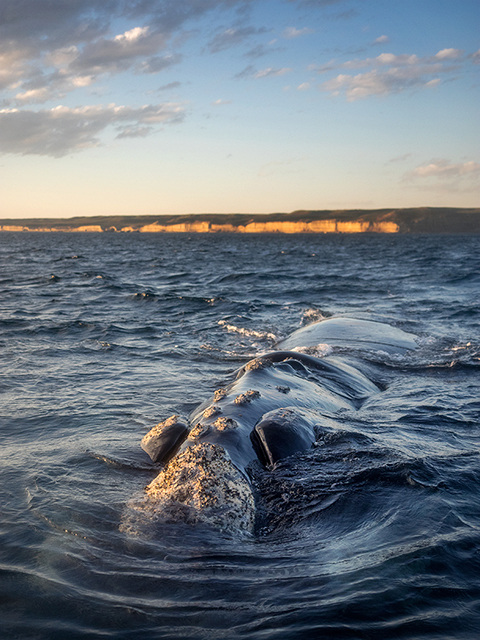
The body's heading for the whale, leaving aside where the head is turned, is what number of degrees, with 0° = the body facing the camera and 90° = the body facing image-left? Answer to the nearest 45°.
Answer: approximately 45°
